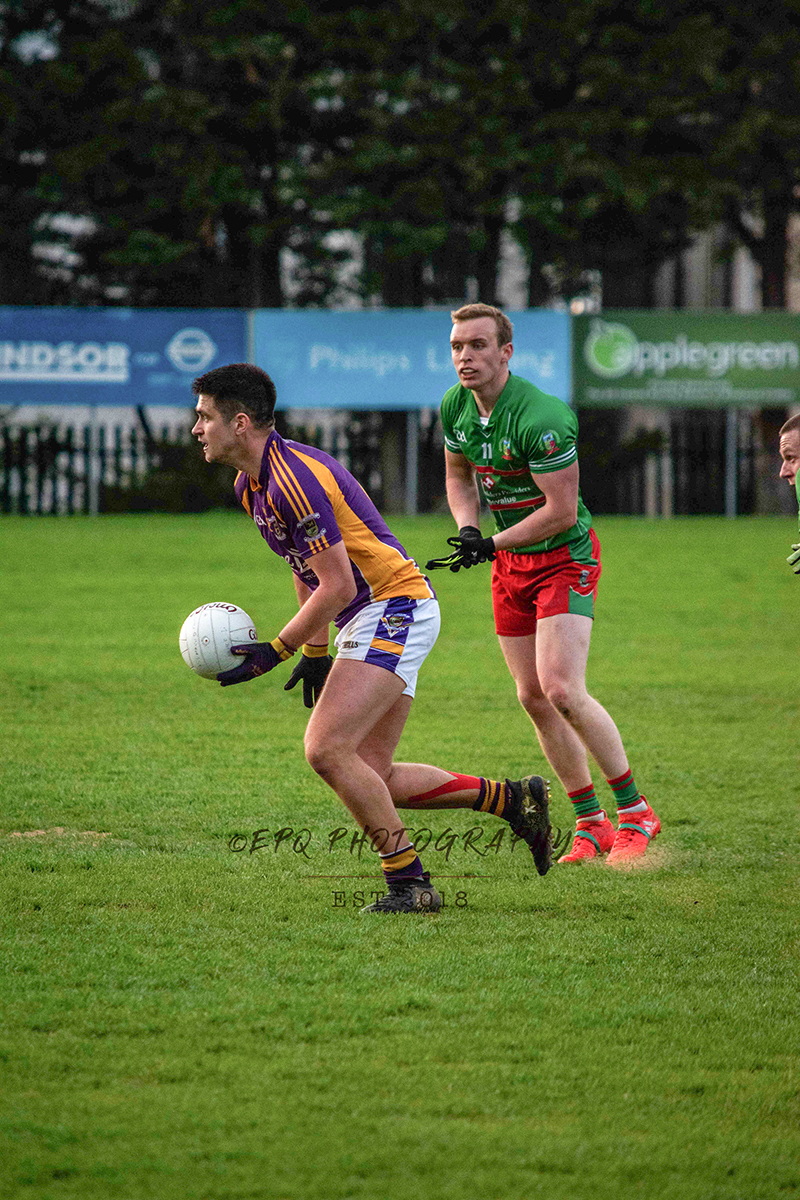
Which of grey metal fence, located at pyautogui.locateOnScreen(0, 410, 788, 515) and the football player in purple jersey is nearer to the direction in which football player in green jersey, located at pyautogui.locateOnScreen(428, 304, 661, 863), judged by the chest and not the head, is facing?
the football player in purple jersey

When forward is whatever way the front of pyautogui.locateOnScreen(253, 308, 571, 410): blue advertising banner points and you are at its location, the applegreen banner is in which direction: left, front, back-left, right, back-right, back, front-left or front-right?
left

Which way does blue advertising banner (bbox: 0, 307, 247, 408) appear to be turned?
toward the camera

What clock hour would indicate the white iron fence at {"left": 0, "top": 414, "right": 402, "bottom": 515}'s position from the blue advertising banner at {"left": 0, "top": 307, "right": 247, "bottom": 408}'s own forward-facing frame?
The white iron fence is roughly at 6 o'clock from the blue advertising banner.

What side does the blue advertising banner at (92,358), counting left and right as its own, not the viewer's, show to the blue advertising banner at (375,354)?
left

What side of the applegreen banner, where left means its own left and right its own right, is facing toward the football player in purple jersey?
front

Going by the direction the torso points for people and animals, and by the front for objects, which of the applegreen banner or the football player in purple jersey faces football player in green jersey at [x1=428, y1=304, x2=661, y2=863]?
the applegreen banner

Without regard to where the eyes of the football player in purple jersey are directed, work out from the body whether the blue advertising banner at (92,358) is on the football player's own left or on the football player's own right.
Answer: on the football player's own right

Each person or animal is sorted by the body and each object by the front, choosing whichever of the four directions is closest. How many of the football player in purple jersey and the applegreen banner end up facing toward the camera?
1

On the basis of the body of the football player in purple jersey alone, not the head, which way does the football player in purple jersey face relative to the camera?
to the viewer's left

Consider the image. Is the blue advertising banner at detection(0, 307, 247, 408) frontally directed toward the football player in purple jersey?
yes

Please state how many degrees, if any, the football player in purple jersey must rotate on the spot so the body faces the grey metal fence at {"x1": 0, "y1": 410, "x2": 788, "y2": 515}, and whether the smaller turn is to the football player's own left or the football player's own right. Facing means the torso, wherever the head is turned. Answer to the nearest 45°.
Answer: approximately 90° to the football player's own right
